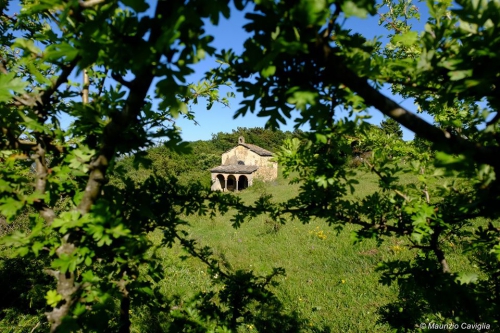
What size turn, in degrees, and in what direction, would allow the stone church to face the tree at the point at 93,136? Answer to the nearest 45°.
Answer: approximately 45° to its left

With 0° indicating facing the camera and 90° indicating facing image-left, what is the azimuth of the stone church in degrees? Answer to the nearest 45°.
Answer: approximately 45°
